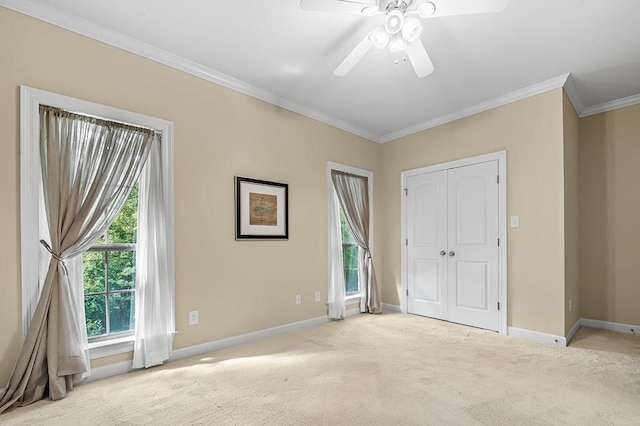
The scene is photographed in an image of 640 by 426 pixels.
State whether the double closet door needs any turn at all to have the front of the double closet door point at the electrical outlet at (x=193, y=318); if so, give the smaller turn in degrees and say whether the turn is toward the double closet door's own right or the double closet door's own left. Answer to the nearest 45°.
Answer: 0° — it already faces it

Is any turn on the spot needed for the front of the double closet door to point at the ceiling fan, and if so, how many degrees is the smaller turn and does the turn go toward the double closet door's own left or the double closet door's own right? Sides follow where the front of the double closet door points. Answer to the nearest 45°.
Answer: approximately 45° to the double closet door's own left

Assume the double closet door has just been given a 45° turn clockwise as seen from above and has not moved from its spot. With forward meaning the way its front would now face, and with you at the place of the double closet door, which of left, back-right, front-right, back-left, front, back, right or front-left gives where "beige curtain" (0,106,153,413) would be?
front-left

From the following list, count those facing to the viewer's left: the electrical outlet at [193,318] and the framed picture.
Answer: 0

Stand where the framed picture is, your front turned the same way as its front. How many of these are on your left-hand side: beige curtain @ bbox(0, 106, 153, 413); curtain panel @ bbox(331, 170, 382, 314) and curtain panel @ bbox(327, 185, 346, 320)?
2

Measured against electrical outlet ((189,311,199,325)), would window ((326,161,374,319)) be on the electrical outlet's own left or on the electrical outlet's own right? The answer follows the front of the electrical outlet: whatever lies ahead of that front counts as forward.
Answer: on the electrical outlet's own left

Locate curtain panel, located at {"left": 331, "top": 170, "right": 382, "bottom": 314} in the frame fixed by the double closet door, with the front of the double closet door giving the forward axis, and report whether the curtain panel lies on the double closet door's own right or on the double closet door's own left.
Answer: on the double closet door's own right

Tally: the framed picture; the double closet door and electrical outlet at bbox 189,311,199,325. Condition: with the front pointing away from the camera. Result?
0

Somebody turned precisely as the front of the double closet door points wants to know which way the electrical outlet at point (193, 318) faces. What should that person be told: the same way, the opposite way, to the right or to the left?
to the left

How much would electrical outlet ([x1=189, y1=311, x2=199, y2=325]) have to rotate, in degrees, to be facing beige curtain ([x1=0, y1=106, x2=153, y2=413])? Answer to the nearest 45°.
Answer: approximately 45° to its right

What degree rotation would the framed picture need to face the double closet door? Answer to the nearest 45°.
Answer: approximately 45° to its left

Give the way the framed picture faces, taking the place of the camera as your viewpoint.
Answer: facing the viewer and to the right of the viewer

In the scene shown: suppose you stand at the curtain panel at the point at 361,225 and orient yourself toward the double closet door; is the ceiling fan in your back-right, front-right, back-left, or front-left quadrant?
front-right

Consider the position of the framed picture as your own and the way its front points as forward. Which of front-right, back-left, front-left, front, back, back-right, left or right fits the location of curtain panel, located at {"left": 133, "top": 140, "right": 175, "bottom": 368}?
right
